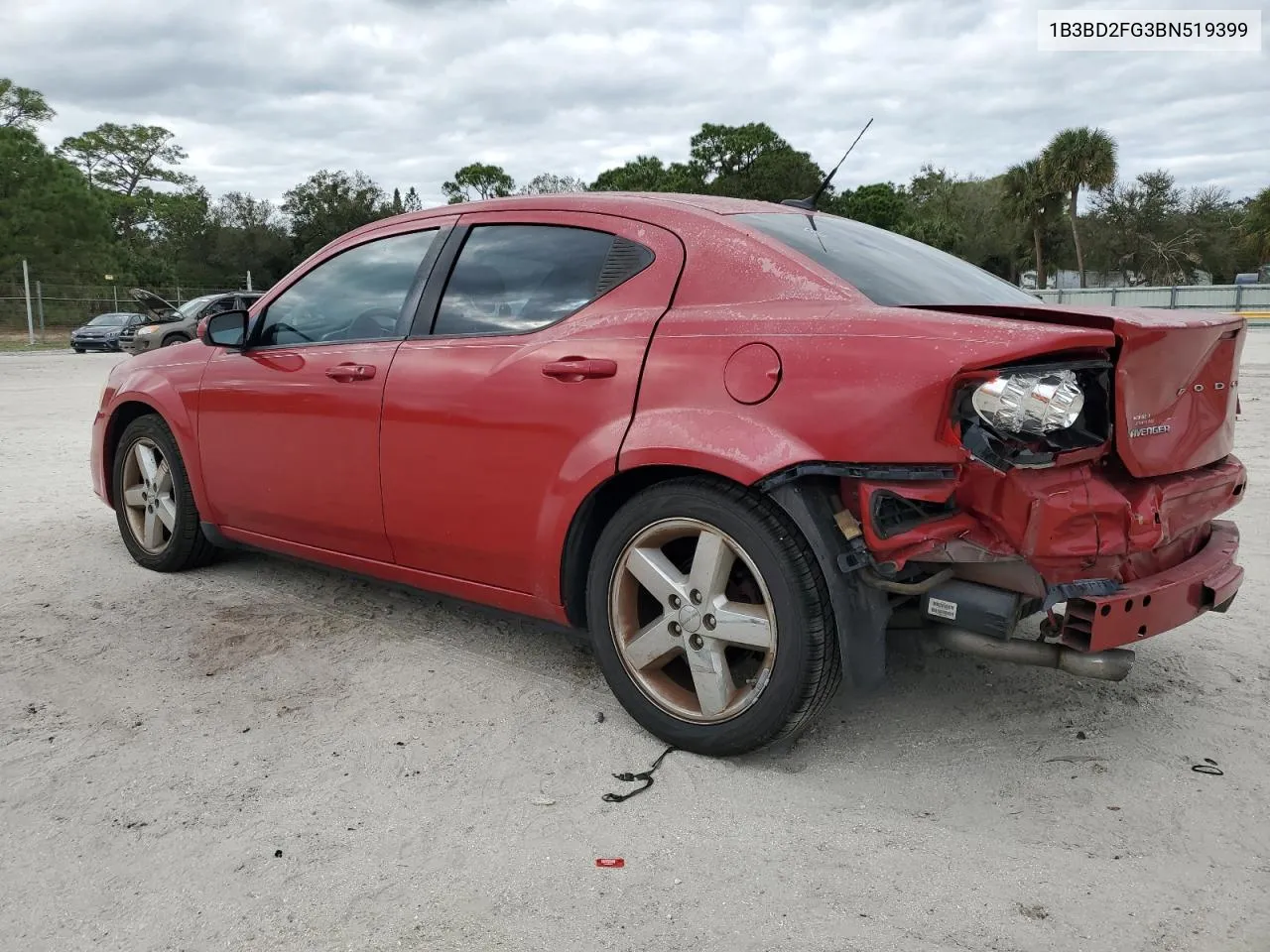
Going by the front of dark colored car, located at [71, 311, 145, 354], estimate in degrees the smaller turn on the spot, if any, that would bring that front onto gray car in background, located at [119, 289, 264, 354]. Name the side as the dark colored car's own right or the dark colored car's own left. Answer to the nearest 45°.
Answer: approximately 45° to the dark colored car's own left

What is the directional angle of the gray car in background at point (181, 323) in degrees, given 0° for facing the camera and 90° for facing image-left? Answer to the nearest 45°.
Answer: approximately 45°

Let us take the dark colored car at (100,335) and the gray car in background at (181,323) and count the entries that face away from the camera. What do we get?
0

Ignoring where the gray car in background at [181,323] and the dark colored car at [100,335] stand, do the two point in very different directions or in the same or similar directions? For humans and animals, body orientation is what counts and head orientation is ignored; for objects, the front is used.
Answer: same or similar directions

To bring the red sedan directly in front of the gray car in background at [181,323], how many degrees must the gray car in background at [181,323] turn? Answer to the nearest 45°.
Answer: approximately 45° to its left

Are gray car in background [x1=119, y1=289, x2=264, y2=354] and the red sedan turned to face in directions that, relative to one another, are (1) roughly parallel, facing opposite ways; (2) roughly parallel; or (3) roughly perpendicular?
roughly perpendicular

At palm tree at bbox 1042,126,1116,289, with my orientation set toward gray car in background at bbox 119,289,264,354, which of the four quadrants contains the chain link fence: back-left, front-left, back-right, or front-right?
front-right

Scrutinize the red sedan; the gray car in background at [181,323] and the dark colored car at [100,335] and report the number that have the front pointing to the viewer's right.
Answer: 0

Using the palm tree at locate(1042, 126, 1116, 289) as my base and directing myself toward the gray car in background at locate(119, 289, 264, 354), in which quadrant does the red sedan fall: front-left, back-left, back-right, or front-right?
front-left

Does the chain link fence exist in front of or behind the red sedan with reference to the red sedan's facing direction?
in front

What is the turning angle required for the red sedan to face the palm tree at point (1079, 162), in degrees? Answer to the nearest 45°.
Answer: approximately 45° to its right

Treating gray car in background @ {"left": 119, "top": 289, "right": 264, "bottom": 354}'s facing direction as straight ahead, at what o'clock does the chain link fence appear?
The chain link fence is roughly at 4 o'clock from the gray car in background.

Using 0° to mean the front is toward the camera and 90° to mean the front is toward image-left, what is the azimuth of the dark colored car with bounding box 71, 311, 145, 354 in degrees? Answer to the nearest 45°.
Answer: approximately 45°

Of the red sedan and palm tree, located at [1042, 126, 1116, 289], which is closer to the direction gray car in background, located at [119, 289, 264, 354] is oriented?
the red sedan

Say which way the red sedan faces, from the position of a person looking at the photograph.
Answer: facing away from the viewer and to the left of the viewer
